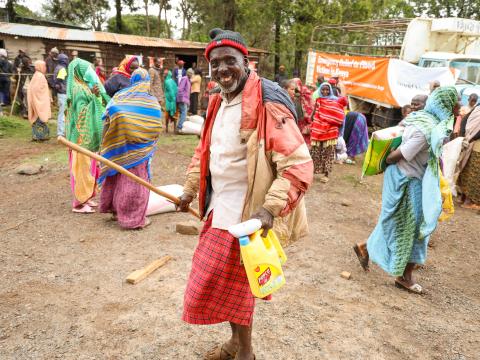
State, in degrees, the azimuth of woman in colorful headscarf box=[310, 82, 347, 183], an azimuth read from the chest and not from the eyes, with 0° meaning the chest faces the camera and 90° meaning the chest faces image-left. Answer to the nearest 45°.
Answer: approximately 0°

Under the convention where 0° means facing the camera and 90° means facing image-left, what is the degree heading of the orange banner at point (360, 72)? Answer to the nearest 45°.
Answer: approximately 0°

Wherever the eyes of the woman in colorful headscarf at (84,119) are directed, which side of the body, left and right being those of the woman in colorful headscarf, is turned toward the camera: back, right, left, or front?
right

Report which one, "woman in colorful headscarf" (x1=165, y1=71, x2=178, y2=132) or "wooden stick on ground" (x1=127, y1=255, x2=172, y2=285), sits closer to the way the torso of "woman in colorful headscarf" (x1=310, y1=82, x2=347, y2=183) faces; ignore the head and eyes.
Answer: the wooden stick on ground

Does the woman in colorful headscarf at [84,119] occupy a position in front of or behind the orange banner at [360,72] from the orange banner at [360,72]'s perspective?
in front

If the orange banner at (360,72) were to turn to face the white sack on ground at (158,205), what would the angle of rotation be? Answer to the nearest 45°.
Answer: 0° — it already faces it

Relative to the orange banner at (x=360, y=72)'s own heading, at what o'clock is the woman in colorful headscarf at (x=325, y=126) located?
The woman in colorful headscarf is roughly at 12 o'clock from the orange banner.

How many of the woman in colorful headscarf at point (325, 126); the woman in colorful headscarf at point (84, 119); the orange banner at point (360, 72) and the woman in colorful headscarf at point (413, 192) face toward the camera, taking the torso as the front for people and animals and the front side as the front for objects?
2

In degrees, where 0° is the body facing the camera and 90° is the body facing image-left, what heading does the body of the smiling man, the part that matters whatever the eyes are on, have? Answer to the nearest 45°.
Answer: approximately 45°
